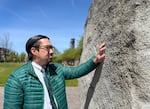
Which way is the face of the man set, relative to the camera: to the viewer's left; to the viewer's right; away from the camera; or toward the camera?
to the viewer's right

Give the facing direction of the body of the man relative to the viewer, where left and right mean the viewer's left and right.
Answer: facing the viewer and to the right of the viewer
